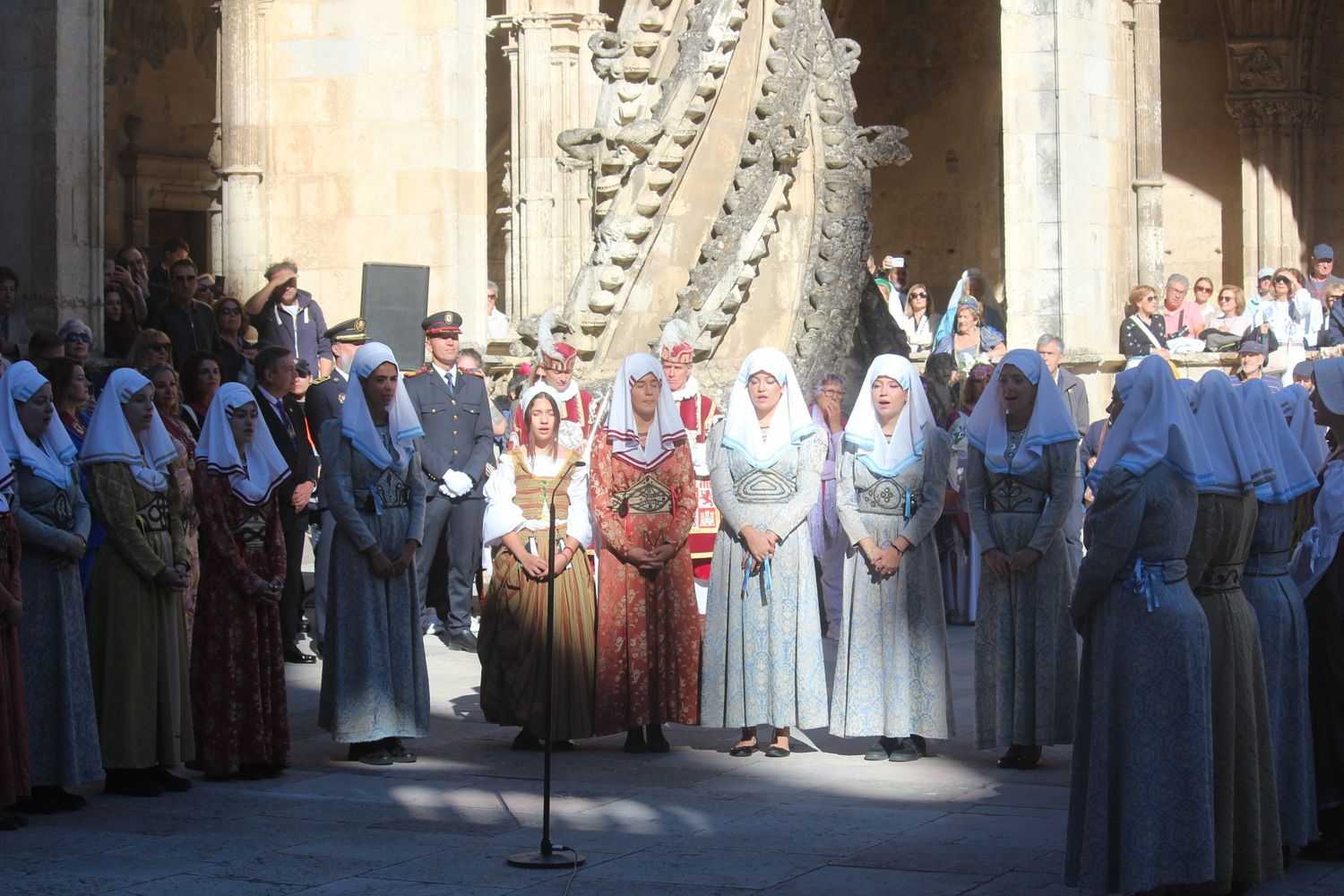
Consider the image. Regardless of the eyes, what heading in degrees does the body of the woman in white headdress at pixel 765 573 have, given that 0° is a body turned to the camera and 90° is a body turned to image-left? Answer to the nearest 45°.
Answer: approximately 0°

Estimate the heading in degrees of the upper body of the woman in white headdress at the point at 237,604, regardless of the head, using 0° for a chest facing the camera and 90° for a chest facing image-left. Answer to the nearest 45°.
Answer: approximately 315°

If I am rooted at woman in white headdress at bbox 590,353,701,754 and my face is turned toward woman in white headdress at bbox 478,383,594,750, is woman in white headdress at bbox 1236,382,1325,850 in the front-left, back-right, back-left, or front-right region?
back-left
